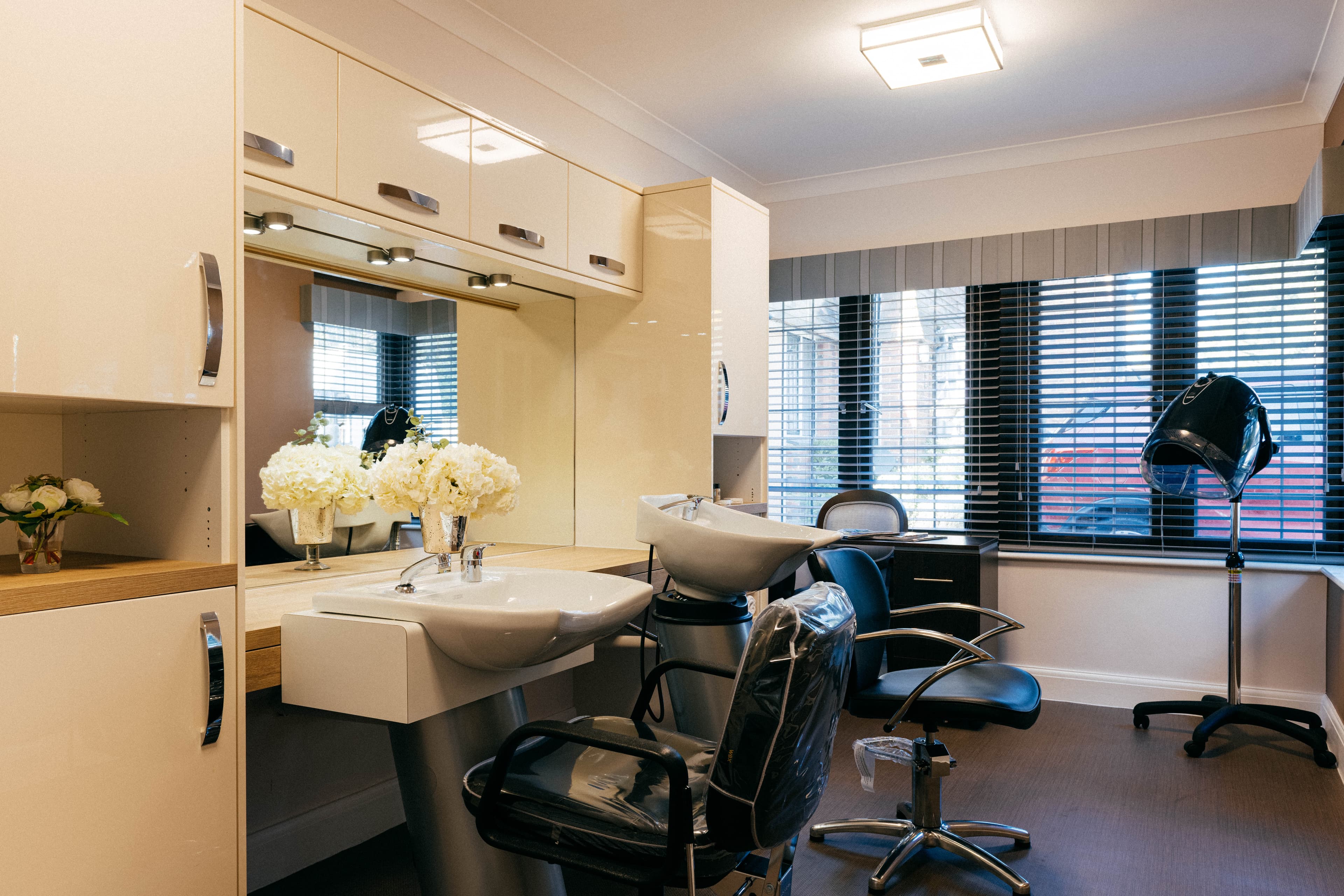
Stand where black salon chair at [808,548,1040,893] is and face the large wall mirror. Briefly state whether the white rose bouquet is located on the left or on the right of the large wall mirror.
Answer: left

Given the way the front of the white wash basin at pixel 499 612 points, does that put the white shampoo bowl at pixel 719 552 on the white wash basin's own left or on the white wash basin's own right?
on the white wash basin's own left

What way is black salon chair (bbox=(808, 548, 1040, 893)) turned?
to the viewer's right

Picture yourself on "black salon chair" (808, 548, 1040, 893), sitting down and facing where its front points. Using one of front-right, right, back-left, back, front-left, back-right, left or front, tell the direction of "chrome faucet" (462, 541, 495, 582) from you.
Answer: back-right

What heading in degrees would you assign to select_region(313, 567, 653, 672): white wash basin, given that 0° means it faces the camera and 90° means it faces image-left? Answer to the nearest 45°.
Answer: approximately 315°

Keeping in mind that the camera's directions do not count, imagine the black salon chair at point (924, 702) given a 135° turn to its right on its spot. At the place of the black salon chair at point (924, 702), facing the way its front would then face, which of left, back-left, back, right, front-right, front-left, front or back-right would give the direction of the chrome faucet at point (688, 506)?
front-right

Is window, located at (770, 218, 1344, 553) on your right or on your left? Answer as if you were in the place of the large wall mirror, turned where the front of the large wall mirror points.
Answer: on your left

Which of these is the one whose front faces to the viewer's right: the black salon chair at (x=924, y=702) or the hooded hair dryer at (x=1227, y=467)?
the black salon chair

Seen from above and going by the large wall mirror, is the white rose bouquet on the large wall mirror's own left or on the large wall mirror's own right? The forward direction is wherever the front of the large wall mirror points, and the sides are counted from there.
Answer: on the large wall mirror's own right

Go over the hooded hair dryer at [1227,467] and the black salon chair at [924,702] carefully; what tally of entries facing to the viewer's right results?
1

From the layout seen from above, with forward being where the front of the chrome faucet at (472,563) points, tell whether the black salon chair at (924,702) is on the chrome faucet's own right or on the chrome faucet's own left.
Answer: on the chrome faucet's own left

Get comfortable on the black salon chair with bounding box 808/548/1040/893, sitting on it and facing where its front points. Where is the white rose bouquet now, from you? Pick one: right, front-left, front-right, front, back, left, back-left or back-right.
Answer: back-right

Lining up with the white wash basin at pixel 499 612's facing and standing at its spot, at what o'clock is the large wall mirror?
The large wall mirror is roughly at 7 o'clock from the white wash basin.

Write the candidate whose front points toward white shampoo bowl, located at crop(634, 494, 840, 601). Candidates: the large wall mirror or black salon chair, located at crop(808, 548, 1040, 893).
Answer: the large wall mirror
